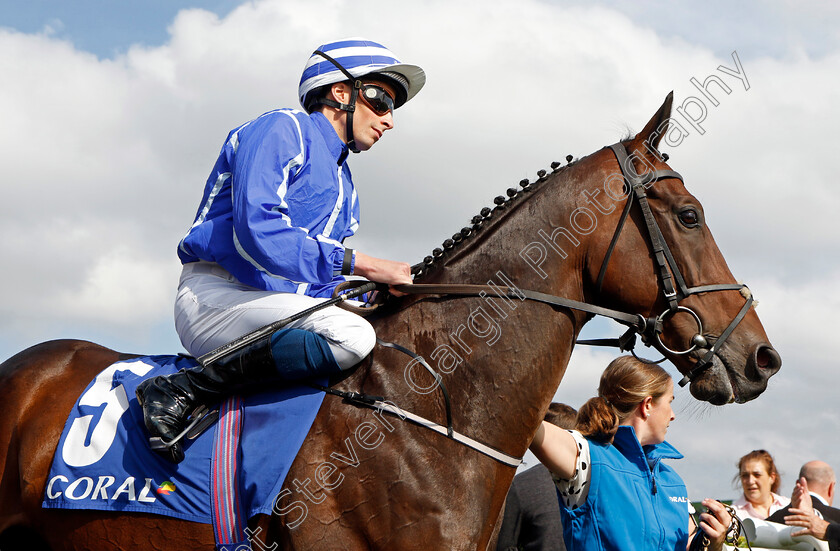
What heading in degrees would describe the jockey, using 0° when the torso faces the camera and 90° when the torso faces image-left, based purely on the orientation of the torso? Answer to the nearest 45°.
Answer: approximately 270°

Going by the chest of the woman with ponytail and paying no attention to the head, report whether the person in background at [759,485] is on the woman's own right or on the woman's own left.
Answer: on the woman's own left

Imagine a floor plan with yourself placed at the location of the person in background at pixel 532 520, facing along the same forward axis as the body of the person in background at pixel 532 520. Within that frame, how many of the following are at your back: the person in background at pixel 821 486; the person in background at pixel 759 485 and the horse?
1

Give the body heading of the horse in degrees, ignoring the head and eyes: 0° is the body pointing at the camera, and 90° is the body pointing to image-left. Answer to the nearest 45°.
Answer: approximately 270°

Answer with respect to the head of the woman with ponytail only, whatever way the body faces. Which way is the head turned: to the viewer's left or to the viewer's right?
to the viewer's right

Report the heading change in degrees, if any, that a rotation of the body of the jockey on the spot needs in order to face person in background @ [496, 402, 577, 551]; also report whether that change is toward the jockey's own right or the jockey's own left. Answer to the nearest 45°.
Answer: approximately 45° to the jockey's own left

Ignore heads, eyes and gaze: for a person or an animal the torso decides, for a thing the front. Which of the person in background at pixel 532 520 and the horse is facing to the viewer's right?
the horse
